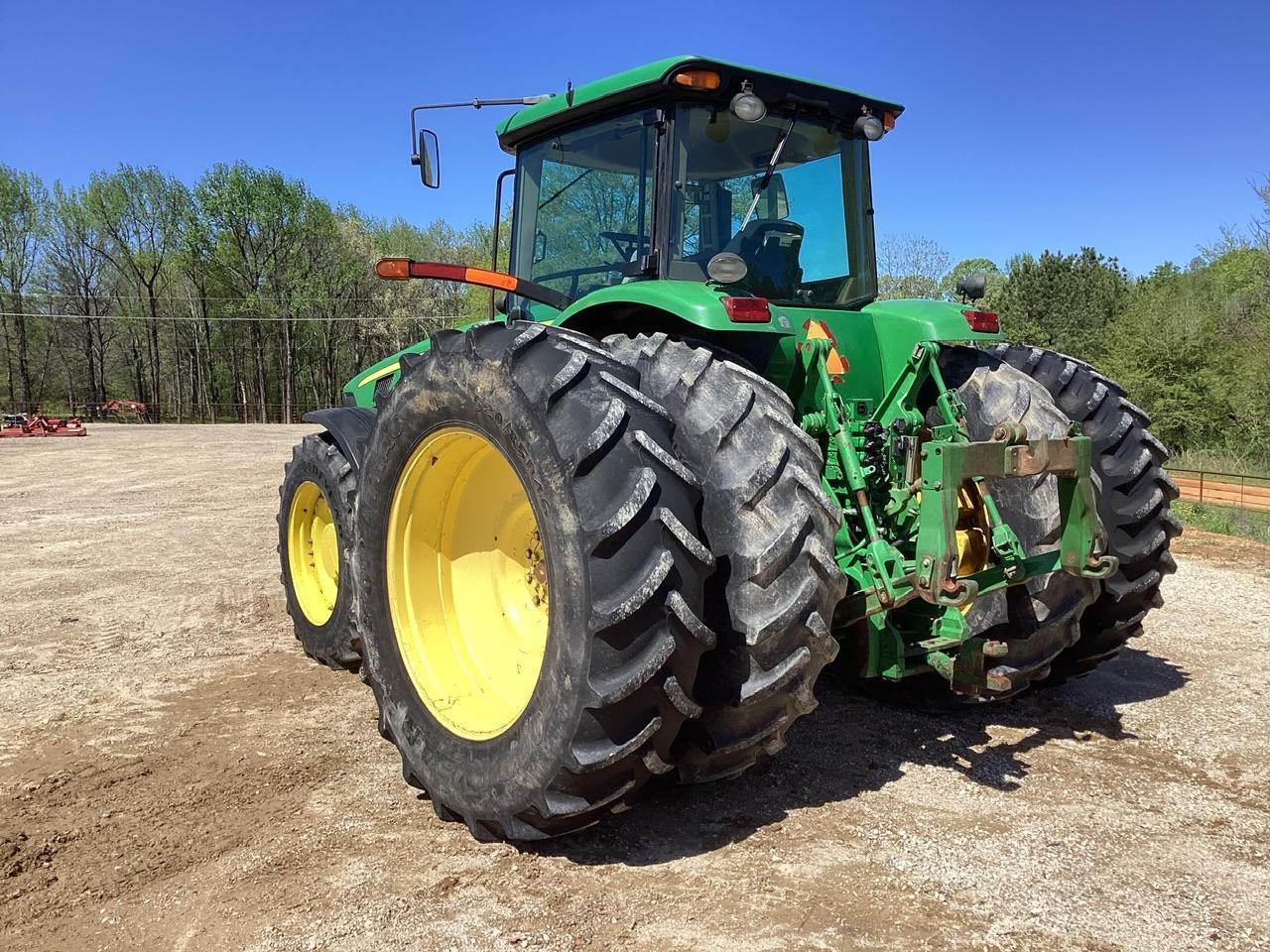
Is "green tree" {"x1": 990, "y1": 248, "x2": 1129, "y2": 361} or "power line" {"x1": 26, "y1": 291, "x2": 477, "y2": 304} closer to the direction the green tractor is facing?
the power line

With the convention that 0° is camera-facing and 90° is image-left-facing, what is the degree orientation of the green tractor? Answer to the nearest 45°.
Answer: approximately 135°

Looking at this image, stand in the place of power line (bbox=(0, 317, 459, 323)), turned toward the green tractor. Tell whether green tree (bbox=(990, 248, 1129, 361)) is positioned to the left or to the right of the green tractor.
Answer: left

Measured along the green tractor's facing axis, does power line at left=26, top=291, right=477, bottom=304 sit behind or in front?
in front

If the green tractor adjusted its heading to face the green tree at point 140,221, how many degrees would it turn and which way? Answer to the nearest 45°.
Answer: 0° — it already faces it

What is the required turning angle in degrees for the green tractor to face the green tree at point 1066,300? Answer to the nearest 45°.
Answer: approximately 45° to its right

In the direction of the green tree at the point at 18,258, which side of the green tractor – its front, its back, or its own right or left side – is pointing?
front

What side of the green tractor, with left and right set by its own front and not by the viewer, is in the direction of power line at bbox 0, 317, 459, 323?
front

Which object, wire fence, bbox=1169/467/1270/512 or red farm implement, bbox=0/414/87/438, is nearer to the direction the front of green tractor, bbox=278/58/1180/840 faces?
the red farm implement
